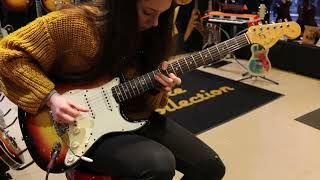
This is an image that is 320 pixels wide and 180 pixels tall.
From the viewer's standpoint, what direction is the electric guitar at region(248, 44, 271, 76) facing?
toward the camera

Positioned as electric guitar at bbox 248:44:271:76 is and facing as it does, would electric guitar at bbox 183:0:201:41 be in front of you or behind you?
behind
